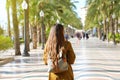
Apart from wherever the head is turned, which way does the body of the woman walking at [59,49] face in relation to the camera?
away from the camera
